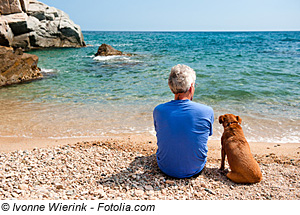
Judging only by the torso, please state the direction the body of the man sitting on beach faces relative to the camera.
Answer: away from the camera

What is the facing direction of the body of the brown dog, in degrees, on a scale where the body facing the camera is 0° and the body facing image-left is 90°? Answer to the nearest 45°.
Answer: approximately 135°

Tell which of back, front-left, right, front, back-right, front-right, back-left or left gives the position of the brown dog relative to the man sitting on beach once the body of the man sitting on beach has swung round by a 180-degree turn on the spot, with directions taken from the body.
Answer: left

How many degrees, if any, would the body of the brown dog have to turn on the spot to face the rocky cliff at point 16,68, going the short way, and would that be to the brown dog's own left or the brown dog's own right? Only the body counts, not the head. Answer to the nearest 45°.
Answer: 0° — it already faces it

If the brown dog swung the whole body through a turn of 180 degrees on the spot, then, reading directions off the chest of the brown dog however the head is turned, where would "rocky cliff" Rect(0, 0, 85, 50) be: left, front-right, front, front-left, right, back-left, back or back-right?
back

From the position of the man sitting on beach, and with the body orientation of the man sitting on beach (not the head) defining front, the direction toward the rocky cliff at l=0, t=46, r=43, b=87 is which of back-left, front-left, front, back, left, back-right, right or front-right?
front-left
